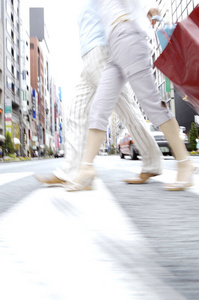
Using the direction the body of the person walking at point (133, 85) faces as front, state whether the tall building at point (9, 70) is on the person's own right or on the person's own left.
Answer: on the person's own right

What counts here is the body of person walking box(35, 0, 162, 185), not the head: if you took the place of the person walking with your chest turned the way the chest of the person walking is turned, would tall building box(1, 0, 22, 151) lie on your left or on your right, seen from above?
on your right

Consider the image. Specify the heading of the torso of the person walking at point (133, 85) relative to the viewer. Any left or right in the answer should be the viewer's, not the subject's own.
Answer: facing to the left of the viewer

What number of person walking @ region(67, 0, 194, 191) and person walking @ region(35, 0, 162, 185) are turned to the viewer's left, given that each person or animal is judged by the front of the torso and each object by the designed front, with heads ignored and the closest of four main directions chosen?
2

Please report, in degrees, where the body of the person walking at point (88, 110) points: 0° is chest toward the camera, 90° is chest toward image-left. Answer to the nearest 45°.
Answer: approximately 90°
